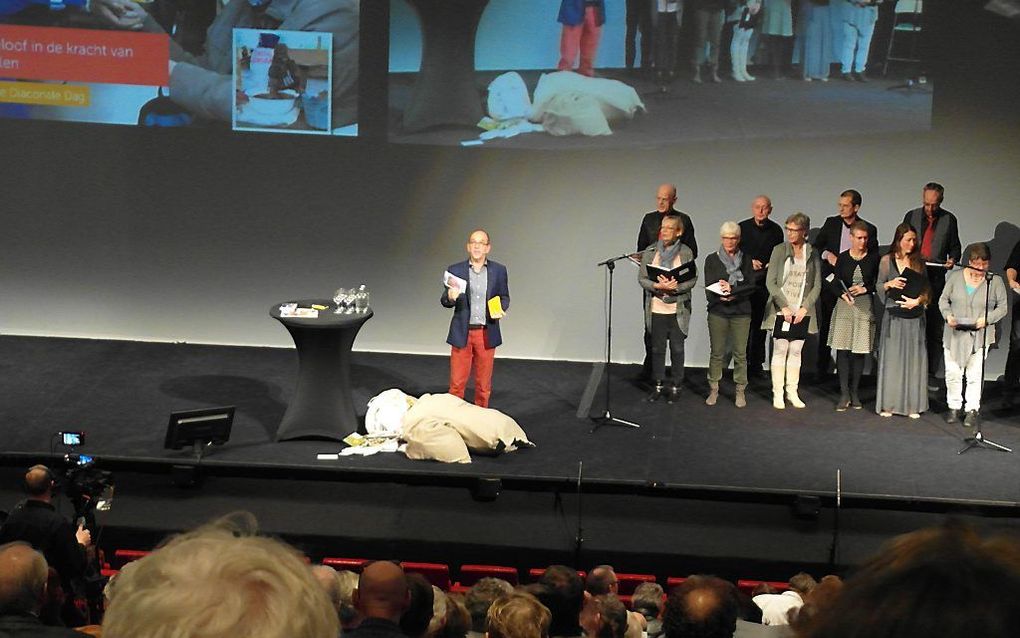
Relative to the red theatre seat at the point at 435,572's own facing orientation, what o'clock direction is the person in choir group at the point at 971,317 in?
The person in choir group is roughly at 2 o'clock from the red theatre seat.

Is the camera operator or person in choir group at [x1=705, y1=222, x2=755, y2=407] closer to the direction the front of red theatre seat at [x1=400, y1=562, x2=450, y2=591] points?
the person in choir group

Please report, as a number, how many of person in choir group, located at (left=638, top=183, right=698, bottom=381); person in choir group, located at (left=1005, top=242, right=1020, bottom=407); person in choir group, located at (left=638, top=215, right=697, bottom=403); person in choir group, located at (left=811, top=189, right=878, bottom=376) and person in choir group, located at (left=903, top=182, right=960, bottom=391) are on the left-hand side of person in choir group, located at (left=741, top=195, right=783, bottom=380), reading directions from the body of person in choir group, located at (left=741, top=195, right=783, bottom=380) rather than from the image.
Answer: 3

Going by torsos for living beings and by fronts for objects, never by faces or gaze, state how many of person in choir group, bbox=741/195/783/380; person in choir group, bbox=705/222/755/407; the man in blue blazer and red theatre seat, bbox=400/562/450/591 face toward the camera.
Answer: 3

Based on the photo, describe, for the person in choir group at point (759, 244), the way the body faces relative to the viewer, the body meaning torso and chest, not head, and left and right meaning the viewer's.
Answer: facing the viewer

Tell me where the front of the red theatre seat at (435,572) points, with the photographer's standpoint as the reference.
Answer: facing away from the viewer

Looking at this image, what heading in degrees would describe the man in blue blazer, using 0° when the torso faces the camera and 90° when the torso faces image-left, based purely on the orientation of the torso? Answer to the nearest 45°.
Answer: approximately 0°

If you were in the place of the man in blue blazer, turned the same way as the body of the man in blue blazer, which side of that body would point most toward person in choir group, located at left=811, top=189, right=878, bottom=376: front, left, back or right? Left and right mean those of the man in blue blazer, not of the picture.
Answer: left

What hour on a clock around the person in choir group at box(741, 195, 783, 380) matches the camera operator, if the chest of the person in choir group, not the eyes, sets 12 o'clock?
The camera operator is roughly at 1 o'clock from the person in choir group.

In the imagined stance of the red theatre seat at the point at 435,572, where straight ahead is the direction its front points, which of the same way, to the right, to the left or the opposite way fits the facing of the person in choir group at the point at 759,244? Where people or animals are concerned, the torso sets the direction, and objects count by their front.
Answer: the opposite way

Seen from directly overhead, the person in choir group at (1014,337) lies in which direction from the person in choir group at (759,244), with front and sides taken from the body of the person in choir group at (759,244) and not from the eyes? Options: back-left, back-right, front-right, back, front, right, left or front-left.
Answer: left

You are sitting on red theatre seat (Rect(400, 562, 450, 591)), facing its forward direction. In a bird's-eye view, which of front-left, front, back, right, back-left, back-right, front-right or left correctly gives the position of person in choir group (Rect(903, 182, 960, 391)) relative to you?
front-right

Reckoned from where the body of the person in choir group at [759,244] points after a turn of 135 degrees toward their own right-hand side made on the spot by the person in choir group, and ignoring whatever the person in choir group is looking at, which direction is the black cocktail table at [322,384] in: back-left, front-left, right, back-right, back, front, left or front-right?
left

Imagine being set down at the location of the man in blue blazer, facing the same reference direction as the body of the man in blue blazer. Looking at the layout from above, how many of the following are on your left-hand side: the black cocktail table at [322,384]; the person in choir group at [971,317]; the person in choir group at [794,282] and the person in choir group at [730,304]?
3

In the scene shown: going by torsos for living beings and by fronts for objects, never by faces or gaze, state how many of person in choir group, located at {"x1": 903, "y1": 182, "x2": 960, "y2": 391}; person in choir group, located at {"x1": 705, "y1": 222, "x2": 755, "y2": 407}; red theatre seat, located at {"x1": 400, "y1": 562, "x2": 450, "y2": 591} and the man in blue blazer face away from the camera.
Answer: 1

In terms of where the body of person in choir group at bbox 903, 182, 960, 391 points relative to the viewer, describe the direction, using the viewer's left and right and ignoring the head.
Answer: facing the viewer and to the left of the viewer

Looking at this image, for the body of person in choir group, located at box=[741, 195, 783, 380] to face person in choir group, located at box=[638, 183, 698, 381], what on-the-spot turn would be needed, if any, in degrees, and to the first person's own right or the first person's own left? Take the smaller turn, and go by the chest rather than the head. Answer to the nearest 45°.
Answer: approximately 90° to the first person's own right
